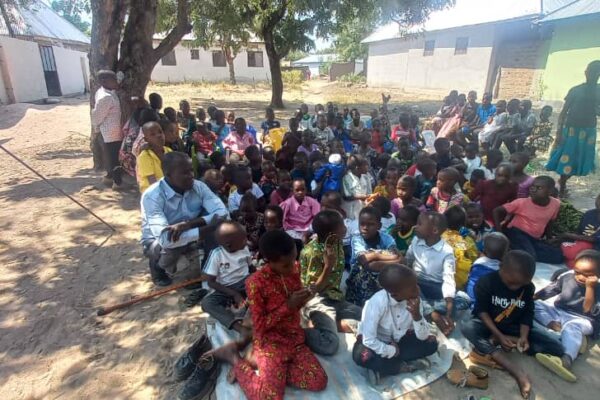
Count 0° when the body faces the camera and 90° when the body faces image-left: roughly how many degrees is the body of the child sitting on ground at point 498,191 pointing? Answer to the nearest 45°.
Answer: approximately 45°

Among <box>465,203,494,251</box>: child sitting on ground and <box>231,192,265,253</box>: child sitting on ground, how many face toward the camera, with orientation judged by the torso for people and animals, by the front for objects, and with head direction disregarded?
2

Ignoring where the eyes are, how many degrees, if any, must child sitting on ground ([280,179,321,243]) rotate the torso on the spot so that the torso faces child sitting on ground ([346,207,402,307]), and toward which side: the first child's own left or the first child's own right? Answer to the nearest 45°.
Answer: approximately 45° to the first child's own left

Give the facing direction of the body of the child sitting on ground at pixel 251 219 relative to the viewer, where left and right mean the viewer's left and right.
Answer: facing the viewer

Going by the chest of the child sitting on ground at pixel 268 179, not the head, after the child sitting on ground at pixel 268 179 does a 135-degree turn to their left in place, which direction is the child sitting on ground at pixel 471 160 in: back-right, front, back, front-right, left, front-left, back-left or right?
front-right

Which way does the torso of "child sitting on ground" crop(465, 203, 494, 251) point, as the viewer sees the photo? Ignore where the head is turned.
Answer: toward the camera

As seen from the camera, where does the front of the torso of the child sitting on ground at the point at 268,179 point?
toward the camera

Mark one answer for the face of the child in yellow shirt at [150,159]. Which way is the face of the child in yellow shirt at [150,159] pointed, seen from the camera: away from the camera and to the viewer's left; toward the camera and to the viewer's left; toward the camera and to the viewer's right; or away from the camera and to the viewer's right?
toward the camera and to the viewer's right

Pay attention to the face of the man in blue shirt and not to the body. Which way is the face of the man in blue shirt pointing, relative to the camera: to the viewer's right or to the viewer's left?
to the viewer's right

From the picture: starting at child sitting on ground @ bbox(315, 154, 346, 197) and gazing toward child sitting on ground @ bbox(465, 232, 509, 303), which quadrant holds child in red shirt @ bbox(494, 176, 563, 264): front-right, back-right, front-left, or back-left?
front-left
